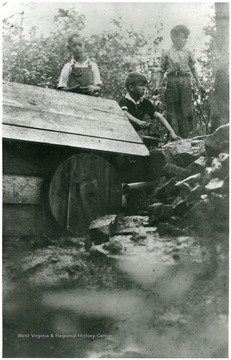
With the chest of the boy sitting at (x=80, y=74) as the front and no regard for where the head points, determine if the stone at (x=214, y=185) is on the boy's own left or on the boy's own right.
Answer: on the boy's own left

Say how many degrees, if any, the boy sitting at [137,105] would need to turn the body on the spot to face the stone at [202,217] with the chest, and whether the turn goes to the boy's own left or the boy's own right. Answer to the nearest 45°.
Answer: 0° — they already face it

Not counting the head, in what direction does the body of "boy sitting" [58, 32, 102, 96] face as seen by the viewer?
toward the camera

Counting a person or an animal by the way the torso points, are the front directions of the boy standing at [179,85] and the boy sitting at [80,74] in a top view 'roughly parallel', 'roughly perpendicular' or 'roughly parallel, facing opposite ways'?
roughly parallel

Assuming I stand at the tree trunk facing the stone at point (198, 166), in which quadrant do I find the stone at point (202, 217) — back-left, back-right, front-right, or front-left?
front-left

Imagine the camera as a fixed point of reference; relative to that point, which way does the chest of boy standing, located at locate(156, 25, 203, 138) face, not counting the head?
toward the camera

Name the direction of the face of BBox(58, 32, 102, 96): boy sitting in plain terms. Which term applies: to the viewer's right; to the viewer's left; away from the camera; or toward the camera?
toward the camera

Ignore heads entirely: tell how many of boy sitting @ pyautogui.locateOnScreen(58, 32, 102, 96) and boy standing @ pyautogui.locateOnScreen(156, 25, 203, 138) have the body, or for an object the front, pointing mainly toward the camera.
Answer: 2

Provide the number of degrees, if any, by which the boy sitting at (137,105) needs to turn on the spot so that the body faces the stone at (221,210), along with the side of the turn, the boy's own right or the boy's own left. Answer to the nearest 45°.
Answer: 0° — they already face it
